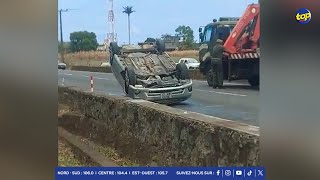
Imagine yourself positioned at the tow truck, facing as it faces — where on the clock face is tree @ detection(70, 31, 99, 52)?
The tree is roughly at 1 o'clock from the tow truck.

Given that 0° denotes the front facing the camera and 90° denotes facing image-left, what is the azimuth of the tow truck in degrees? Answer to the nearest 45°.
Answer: approximately 45°
